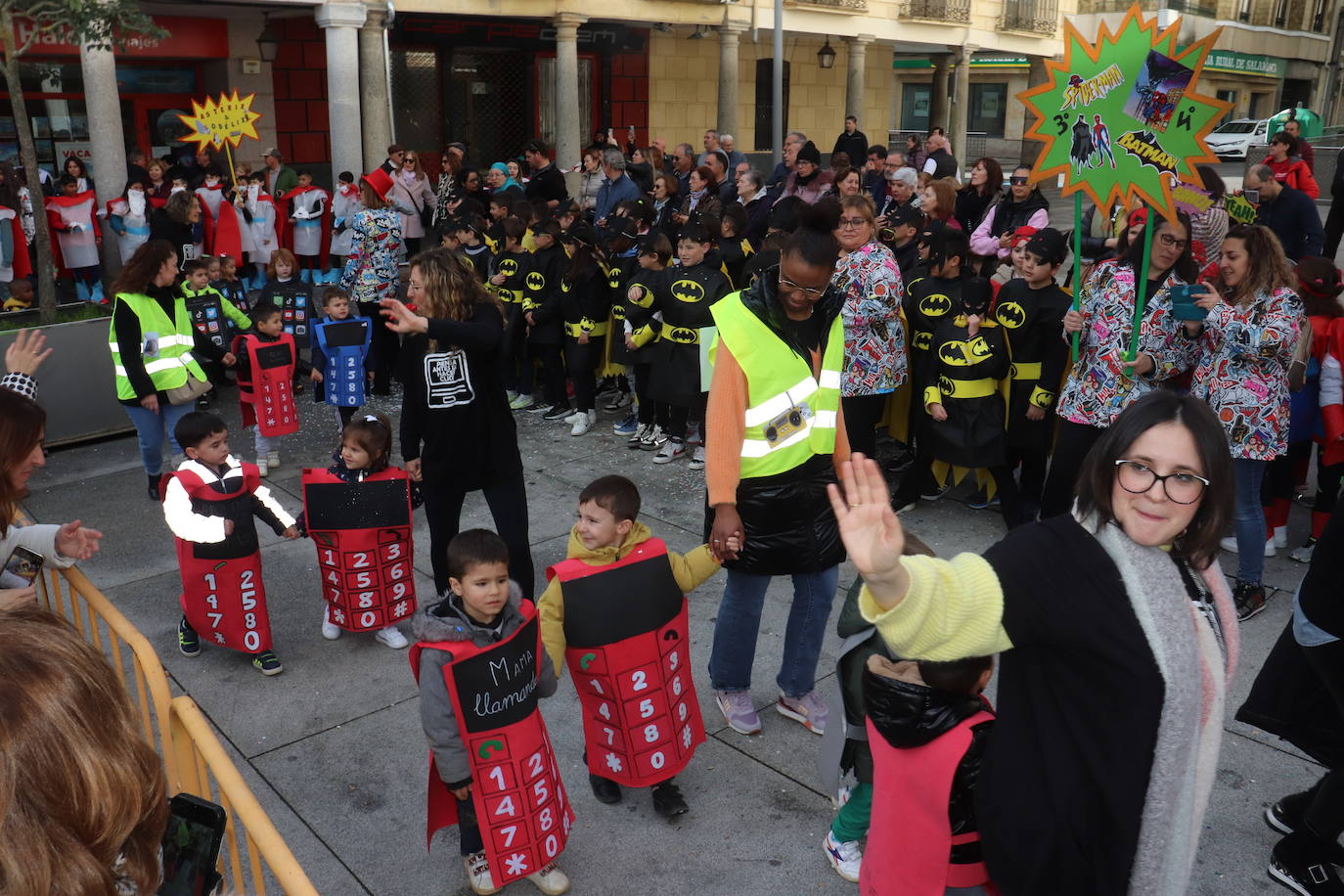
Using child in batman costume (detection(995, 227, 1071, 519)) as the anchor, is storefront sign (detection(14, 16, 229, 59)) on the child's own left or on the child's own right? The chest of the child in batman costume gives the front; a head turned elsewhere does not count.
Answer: on the child's own right

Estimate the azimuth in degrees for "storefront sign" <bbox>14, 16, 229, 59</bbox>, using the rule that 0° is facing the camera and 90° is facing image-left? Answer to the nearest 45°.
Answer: approximately 0°

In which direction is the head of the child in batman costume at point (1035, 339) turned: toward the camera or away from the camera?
toward the camera

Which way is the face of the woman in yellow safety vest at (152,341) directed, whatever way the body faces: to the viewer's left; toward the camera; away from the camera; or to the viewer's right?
to the viewer's right

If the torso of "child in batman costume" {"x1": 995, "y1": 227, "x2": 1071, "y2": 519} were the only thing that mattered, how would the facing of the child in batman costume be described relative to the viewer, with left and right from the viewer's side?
facing the viewer and to the left of the viewer

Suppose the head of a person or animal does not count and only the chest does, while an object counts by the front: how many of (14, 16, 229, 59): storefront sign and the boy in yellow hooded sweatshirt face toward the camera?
2

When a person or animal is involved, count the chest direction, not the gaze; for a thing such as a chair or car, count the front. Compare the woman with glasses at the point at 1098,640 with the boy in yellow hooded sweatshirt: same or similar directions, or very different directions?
same or similar directions

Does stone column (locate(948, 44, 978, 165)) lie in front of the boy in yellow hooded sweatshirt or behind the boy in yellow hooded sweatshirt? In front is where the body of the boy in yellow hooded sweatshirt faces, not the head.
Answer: behind

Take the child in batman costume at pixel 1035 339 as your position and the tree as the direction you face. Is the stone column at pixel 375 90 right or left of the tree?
right

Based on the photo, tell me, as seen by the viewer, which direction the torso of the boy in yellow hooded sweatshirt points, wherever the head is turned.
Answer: toward the camera

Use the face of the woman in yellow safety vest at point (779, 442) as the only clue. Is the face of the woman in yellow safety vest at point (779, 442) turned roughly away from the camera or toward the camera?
toward the camera
